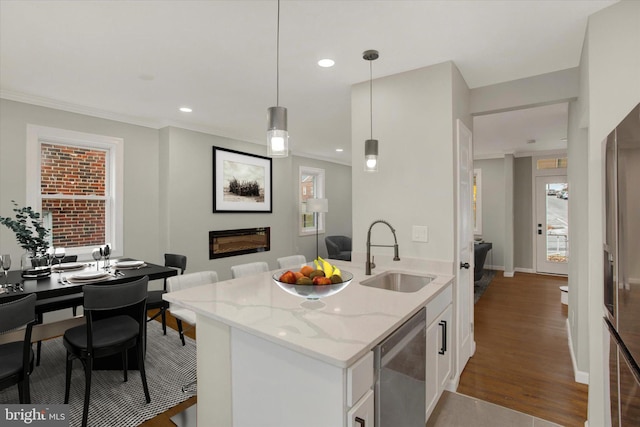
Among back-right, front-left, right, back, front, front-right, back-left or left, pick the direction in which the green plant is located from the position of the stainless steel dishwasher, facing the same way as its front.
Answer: back-right

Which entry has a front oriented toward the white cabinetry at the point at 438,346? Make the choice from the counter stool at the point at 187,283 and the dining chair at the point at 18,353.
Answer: the counter stool at the point at 187,283

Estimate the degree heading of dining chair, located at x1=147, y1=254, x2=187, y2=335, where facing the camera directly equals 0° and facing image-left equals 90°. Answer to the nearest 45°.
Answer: approximately 45°

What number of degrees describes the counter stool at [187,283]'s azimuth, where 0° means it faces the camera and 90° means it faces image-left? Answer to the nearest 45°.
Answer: approximately 315°

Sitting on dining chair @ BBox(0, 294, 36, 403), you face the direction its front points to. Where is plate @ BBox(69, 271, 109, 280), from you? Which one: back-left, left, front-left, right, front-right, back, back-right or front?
right

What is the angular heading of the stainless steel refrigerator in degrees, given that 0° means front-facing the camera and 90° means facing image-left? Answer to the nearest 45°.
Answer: approximately 90°

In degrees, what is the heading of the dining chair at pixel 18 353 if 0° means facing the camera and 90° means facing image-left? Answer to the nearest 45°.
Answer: approximately 135°
